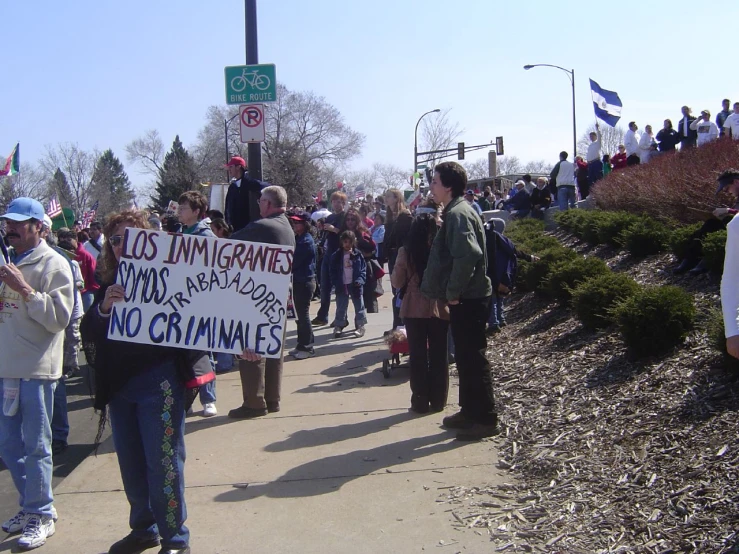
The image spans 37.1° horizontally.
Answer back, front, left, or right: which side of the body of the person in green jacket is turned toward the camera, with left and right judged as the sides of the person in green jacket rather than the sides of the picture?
left

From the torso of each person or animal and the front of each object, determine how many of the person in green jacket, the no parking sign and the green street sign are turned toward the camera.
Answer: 2

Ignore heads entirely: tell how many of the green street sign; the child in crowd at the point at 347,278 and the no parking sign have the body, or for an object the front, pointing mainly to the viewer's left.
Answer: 0

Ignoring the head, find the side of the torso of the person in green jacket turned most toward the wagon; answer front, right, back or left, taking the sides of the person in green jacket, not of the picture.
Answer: right

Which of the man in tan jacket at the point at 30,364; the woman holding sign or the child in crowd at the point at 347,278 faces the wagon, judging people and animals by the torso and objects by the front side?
the child in crowd

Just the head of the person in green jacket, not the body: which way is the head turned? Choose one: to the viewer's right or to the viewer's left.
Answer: to the viewer's left

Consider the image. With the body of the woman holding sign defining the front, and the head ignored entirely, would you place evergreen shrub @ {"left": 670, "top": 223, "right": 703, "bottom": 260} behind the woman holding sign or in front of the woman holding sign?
behind

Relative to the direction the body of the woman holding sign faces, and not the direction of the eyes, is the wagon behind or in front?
behind

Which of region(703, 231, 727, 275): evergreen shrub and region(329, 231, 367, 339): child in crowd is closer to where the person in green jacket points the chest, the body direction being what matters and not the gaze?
the child in crowd

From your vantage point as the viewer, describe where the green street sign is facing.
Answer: facing the viewer

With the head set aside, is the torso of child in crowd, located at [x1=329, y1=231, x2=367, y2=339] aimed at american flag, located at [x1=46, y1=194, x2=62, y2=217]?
no
